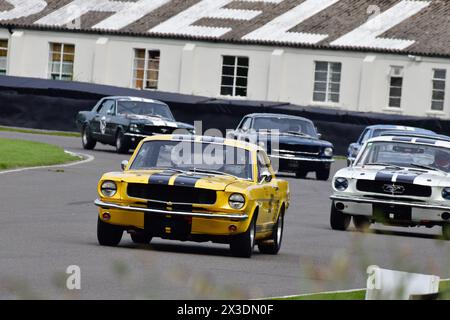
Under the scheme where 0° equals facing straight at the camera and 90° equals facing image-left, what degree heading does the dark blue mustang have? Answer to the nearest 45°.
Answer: approximately 315°

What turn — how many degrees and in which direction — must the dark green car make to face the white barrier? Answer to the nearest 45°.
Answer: approximately 45° to its right

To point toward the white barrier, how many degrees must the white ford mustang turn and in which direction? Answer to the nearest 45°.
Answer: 0° — it already faces it

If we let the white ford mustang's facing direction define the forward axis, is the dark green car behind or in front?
behind

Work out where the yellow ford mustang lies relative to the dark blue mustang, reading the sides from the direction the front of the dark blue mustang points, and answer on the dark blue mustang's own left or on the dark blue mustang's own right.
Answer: on the dark blue mustang's own right

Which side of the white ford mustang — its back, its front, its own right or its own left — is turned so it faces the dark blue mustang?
back
